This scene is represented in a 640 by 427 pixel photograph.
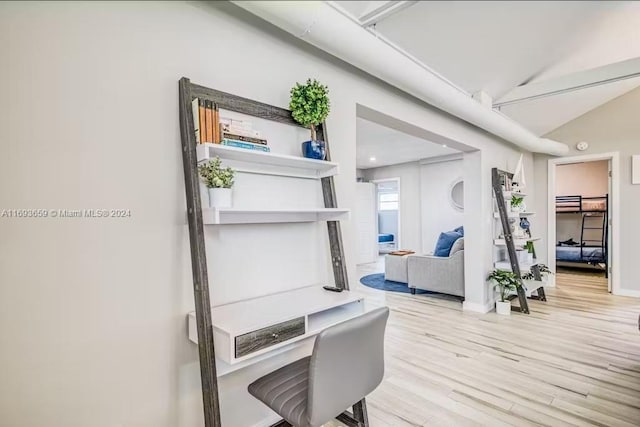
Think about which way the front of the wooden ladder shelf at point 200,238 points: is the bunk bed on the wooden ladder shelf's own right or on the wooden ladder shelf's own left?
on the wooden ladder shelf's own left

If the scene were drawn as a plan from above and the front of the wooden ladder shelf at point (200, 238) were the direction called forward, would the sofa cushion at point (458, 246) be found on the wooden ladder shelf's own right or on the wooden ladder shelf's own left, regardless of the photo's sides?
on the wooden ladder shelf's own left

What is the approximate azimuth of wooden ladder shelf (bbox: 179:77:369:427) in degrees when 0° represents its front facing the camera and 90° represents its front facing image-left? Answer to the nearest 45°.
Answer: approximately 315°

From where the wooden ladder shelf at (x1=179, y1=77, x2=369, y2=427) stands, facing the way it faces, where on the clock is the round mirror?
The round mirror is roughly at 9 o'clock from the wooden ladder shelf.

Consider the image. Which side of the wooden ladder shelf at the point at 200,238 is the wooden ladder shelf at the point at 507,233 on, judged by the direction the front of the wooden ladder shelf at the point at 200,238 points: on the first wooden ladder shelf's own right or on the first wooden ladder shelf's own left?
on the first wooden ladder shelf's own left
